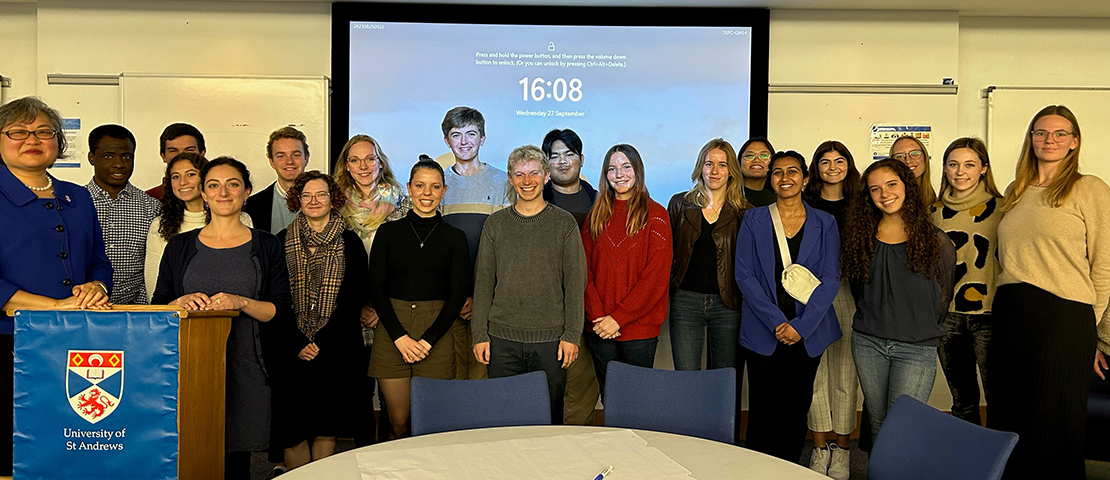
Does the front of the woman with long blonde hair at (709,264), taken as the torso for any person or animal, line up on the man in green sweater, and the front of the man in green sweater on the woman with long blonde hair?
no

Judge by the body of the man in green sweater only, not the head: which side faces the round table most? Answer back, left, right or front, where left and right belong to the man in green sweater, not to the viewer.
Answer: front

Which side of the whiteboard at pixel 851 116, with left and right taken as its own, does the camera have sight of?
front

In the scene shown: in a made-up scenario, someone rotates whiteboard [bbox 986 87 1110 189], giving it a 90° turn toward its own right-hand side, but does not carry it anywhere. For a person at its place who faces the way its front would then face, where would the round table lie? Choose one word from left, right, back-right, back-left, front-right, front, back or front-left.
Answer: left

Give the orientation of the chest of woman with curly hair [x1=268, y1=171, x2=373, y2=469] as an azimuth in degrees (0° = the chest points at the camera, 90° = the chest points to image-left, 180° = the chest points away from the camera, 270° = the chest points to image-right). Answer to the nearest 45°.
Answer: approximately 0°

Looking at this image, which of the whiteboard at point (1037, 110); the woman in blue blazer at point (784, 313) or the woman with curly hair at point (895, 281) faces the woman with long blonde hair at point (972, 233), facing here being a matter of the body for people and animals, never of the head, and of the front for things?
the whiteboard

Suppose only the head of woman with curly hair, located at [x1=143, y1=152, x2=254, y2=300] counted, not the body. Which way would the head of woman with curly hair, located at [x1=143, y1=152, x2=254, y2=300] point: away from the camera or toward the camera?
toward the camera

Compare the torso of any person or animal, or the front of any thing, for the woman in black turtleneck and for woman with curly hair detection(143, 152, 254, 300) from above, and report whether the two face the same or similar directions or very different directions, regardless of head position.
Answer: same or similar directions

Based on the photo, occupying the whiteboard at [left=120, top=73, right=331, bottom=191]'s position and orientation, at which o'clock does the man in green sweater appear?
The man in green sweater is roughly at 11 o'clock from the whiteboard.

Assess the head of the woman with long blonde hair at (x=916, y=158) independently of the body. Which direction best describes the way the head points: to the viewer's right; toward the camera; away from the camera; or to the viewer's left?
toward the camera

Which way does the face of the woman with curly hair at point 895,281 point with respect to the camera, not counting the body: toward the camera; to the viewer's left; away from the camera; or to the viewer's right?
toward the camera

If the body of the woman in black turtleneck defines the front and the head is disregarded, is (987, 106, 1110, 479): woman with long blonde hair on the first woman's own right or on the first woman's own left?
on the first woman's own left

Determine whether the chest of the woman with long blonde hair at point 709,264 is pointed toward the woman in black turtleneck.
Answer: no

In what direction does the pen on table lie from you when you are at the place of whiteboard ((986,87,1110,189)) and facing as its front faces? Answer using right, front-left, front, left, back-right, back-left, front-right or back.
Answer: front

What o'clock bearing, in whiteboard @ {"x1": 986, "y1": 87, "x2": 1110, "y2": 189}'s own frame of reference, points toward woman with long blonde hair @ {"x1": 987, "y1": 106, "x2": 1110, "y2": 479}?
The woman with long blonde hair is roughly at 12 o'clock from the whiteboard.

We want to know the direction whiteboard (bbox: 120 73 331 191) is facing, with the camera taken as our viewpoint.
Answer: facing the viewer
